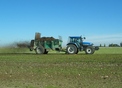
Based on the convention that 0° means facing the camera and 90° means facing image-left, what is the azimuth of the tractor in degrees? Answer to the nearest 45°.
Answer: approximately 270°

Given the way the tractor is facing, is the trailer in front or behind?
behind
